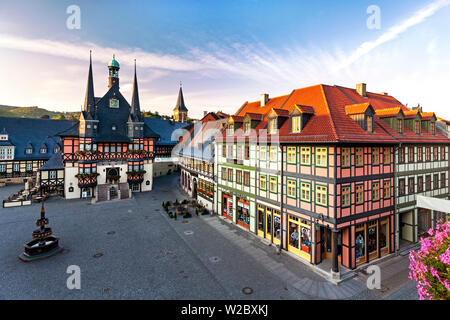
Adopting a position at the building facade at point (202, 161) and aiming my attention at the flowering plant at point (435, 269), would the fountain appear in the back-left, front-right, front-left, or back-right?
front-right

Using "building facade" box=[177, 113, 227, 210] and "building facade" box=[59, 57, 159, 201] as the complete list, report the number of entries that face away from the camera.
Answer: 0

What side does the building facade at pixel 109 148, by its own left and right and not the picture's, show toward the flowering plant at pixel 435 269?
front

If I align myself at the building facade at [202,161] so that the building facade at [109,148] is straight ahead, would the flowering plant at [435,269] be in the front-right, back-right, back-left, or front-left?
back-left

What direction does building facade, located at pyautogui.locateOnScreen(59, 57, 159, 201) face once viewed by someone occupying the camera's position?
facing the viewer

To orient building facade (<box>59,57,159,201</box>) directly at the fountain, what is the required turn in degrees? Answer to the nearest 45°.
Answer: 0° — it already faces it

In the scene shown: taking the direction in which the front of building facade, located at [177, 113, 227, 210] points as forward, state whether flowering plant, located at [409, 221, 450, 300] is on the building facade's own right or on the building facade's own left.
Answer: on the building facade's own left

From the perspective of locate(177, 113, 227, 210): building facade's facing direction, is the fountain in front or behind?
in front

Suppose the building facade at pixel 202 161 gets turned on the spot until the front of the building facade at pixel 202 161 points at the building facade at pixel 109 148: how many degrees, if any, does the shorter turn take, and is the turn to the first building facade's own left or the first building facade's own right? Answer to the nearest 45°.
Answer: approximately 90° to the first building facade's own right

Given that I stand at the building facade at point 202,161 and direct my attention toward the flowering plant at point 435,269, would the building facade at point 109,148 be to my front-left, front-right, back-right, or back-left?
back-right

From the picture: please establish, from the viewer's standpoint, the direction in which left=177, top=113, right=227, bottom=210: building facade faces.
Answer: facing the viewer and to the left of the viewer
